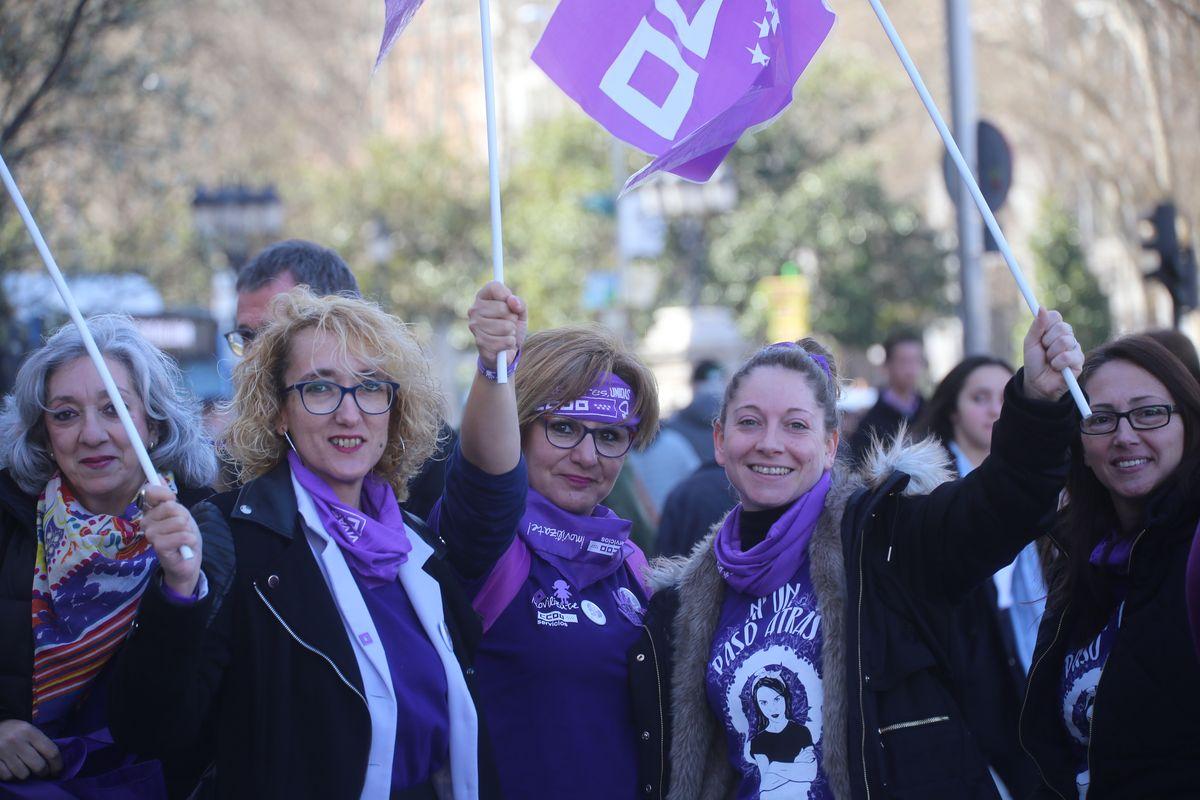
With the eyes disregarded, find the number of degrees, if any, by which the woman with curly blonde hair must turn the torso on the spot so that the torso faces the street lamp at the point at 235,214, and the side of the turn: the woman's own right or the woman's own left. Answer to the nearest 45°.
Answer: approximately 135° to the woman's own left

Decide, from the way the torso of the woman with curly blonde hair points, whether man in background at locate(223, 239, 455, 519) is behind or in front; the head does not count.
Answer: behind

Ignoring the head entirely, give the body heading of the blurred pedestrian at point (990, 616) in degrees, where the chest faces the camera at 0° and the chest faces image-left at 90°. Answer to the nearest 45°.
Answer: approximately 315°

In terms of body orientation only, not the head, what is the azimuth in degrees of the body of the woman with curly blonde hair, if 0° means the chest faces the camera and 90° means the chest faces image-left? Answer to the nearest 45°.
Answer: approximately 315°

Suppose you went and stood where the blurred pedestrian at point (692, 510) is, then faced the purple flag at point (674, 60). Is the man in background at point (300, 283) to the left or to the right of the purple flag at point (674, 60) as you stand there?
right

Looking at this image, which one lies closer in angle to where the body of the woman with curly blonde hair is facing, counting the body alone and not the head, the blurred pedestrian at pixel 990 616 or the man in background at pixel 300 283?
the blurred pedestrian

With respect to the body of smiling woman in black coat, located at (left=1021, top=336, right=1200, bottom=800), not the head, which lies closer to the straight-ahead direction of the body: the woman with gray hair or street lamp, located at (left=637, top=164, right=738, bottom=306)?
the woman with gray hair

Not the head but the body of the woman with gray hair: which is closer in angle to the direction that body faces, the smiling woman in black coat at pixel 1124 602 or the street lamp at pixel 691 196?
the smiling woman in black coat

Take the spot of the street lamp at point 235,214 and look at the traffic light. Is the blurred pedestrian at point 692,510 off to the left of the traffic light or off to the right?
right
